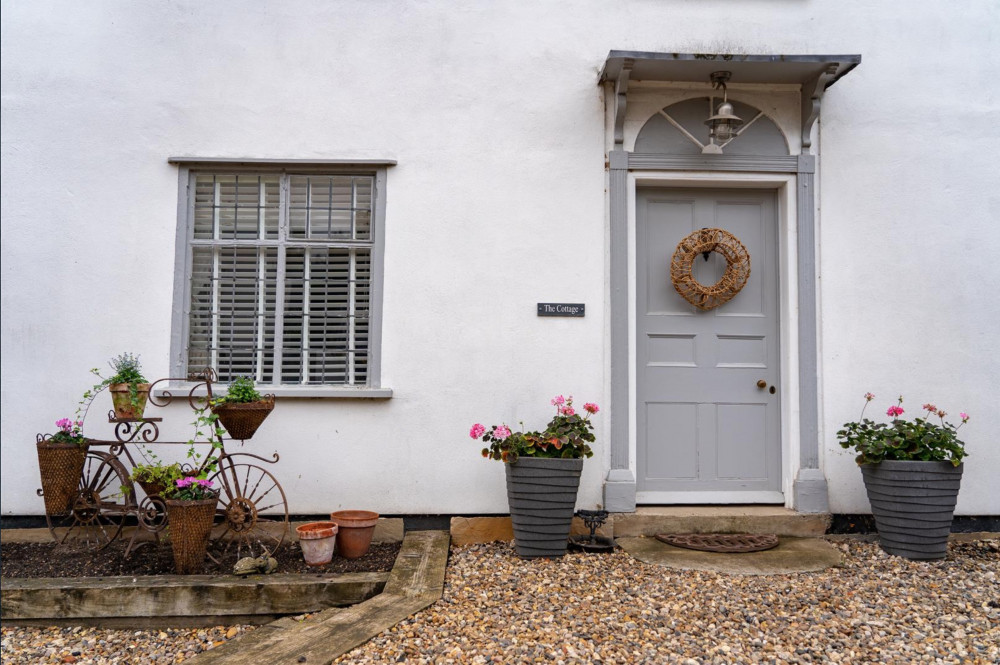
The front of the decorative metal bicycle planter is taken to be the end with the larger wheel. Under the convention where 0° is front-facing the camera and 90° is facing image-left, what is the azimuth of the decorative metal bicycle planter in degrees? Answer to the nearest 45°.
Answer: approximately 270°

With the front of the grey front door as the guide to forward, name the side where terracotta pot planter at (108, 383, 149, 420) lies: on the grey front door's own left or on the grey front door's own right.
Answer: on the grey front door's own right

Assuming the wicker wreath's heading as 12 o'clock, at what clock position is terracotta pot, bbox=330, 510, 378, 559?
The terracotta pot is roughly at 2 o'clock from the wicker wreath.

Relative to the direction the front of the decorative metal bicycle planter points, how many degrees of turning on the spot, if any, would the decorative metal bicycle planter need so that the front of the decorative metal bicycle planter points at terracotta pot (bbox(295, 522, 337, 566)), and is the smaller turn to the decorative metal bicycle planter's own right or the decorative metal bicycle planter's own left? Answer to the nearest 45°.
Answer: approximately 45° to the decorative metal bicycle planter's own right

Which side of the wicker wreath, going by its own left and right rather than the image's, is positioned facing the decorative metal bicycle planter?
right

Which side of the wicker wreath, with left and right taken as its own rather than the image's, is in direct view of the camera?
front

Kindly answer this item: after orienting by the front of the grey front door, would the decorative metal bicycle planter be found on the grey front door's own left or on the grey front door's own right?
on the grey front door's own right

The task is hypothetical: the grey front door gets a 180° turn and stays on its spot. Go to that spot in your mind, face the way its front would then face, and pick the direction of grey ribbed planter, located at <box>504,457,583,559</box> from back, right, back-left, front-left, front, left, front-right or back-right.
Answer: back-left

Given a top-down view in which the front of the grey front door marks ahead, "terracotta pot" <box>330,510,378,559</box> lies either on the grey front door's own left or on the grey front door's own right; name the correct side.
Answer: on the grey front door's own right

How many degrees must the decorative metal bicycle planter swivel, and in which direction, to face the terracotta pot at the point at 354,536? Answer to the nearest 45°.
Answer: approximately 45° to its right

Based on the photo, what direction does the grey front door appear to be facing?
toward the camera

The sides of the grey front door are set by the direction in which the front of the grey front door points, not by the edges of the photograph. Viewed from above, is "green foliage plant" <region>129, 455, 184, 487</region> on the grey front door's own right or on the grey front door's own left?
on the grey front door's own right

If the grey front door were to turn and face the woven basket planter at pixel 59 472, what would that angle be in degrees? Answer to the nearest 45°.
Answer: approximately 45° to its right

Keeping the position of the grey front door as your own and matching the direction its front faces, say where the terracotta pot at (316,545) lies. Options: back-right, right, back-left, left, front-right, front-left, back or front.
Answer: front-right

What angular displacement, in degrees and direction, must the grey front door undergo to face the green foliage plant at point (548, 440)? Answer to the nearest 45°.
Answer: approximately 45° to its right
